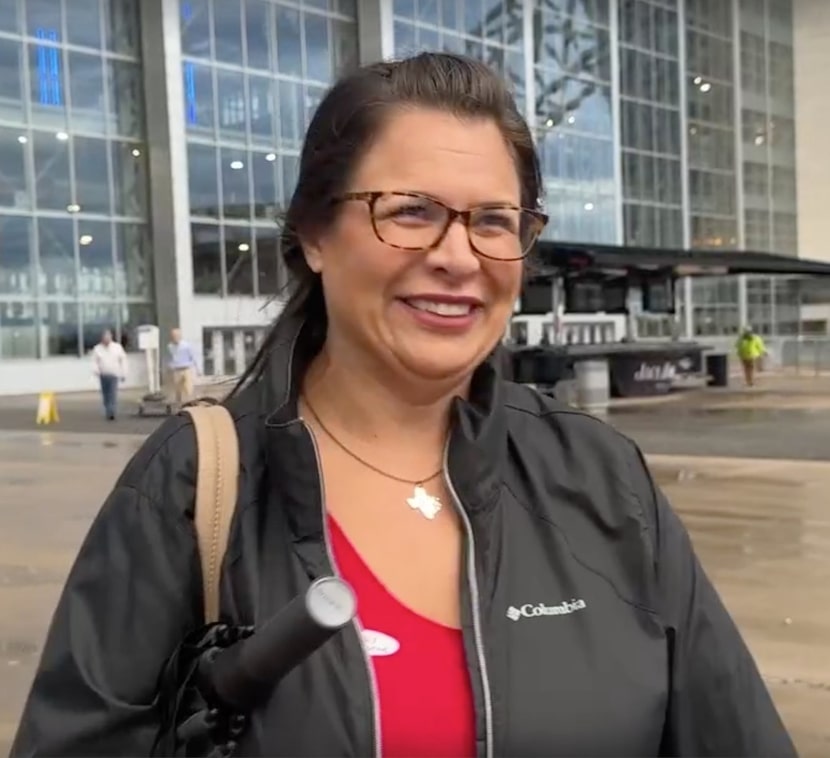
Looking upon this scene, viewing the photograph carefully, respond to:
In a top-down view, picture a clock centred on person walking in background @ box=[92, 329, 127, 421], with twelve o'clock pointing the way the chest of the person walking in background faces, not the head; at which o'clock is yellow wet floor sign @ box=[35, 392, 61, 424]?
The yellow wet floor sign is roughly at 4 o'clock from the person walking in background.

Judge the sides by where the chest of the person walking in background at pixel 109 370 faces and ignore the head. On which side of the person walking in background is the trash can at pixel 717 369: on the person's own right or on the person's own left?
on the person's own left

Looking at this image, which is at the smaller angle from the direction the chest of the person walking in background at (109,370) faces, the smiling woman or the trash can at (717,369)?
the smiling woman

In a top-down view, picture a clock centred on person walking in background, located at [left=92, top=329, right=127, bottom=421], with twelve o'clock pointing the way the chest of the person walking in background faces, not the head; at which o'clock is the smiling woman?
The smiling woman is roughly at 12 o'clock from the person walking in background.

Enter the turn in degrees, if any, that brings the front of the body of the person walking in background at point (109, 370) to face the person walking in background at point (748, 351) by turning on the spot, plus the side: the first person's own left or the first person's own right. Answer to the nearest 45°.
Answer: approximately 90° to the first person's own left

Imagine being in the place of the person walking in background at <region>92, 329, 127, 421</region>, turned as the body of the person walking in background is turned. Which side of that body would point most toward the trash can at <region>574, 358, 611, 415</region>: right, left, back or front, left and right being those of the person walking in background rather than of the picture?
left

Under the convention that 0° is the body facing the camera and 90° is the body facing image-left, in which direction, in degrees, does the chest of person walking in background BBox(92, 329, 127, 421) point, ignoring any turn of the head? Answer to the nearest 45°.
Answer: approximately 0°

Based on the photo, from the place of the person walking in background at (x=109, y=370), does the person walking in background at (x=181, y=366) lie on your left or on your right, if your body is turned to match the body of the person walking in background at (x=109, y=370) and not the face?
on your left
